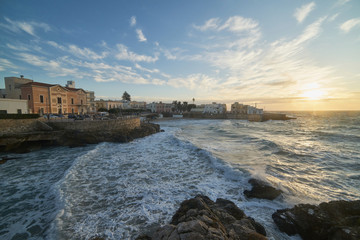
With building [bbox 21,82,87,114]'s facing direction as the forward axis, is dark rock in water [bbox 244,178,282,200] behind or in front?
in front

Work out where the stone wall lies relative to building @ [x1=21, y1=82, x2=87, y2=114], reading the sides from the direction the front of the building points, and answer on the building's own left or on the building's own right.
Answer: on the building's own right

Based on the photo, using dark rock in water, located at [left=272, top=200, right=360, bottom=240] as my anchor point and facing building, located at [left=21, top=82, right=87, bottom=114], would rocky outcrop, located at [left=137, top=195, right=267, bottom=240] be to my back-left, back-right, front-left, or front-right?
front-left

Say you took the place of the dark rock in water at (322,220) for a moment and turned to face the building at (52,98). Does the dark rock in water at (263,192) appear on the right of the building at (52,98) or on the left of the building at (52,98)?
right

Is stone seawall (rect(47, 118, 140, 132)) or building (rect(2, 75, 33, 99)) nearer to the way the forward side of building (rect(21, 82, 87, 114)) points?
the stone seawall

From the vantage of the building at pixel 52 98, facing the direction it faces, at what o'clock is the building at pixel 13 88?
the building at pixel 13 88 is roughly at 5 o'clock from the building at pixel 52 98.

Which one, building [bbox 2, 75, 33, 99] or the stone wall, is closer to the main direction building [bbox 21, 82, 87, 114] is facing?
the stone wall
